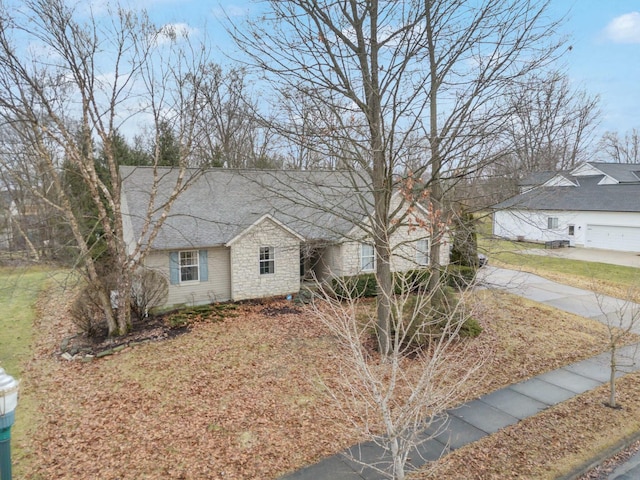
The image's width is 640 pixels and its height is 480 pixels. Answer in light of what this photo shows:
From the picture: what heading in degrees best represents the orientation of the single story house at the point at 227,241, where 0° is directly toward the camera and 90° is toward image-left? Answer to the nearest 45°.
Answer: approximately 315°

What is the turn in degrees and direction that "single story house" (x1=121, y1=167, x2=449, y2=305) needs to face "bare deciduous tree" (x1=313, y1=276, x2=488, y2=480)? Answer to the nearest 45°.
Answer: approximately 45° to its right

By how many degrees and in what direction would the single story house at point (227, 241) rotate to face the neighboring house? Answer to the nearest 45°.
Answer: approximately 90° to its left

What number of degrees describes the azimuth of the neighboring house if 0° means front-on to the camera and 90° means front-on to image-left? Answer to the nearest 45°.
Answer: approximately 45°
